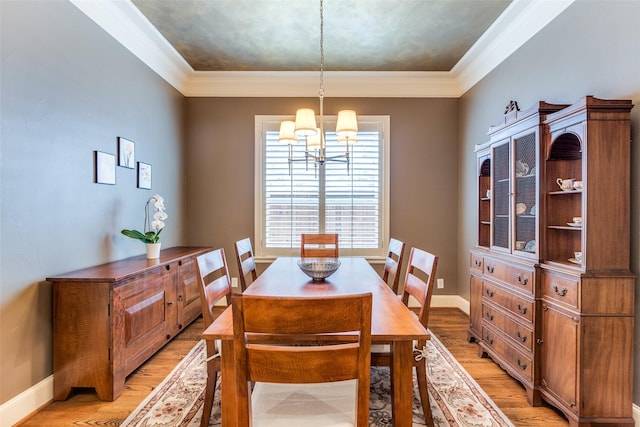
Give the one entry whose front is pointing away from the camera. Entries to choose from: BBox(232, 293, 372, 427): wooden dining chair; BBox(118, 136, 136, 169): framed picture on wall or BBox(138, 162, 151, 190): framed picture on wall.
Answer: the wooden dining chair

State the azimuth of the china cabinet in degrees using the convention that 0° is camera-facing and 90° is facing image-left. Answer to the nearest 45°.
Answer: approximately 45°

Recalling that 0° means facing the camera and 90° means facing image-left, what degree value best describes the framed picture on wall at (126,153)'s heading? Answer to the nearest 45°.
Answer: approximately 315°

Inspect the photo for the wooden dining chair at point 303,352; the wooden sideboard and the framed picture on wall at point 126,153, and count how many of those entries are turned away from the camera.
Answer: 1

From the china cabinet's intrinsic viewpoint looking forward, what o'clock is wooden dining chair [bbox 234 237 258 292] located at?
The wooden dining chair is roughly at 1 o'clock from the china cabinet.

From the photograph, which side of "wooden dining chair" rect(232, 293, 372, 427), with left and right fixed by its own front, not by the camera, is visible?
back

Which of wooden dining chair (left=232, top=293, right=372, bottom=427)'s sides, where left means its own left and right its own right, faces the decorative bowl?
front

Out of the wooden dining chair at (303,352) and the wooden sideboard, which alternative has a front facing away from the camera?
the wooden dining chair

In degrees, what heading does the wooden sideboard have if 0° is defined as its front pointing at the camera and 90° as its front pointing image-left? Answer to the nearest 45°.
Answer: approximately 315°

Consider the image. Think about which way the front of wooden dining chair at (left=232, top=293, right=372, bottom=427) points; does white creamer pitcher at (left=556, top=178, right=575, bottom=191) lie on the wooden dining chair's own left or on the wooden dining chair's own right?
on the wooden dining chair's own right

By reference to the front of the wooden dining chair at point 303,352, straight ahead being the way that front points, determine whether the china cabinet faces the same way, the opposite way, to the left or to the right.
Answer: to the left
